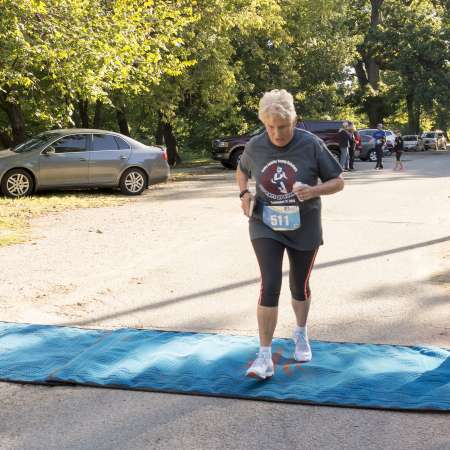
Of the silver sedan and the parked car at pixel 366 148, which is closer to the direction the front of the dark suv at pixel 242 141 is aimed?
the silver sedan

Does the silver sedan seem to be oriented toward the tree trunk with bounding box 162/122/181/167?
no

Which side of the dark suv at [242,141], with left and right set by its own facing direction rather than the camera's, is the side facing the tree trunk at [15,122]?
front

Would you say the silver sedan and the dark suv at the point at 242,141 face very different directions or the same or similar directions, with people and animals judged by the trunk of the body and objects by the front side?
same or similar directions

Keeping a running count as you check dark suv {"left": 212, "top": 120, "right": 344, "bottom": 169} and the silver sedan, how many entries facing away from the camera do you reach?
0

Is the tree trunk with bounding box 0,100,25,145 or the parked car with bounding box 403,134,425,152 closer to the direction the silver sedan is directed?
the tree trunk

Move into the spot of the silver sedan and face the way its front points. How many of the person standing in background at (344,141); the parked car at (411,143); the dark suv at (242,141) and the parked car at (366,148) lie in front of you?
0

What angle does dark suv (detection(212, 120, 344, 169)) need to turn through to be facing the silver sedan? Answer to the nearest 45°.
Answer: approximately 45° to its left

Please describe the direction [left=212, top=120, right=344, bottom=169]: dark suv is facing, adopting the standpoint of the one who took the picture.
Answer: facing the viewer and to the left of the viewer

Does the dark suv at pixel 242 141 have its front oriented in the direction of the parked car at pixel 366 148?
no

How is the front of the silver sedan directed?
to the viewer's left

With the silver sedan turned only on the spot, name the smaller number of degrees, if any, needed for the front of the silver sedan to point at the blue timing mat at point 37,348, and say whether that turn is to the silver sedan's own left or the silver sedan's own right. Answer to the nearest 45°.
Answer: approximately 90° to the silver sedan's own left

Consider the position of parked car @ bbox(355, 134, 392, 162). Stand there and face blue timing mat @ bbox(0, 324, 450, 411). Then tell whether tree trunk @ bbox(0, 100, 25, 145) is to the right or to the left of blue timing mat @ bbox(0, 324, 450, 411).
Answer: right

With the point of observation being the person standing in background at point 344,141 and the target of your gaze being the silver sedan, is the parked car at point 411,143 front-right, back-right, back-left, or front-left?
back-right

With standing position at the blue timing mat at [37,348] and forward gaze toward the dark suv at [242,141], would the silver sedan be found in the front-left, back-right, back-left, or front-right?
front-left

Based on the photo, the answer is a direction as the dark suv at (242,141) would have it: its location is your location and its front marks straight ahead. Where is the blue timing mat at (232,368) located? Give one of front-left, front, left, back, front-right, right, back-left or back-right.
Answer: front-left
